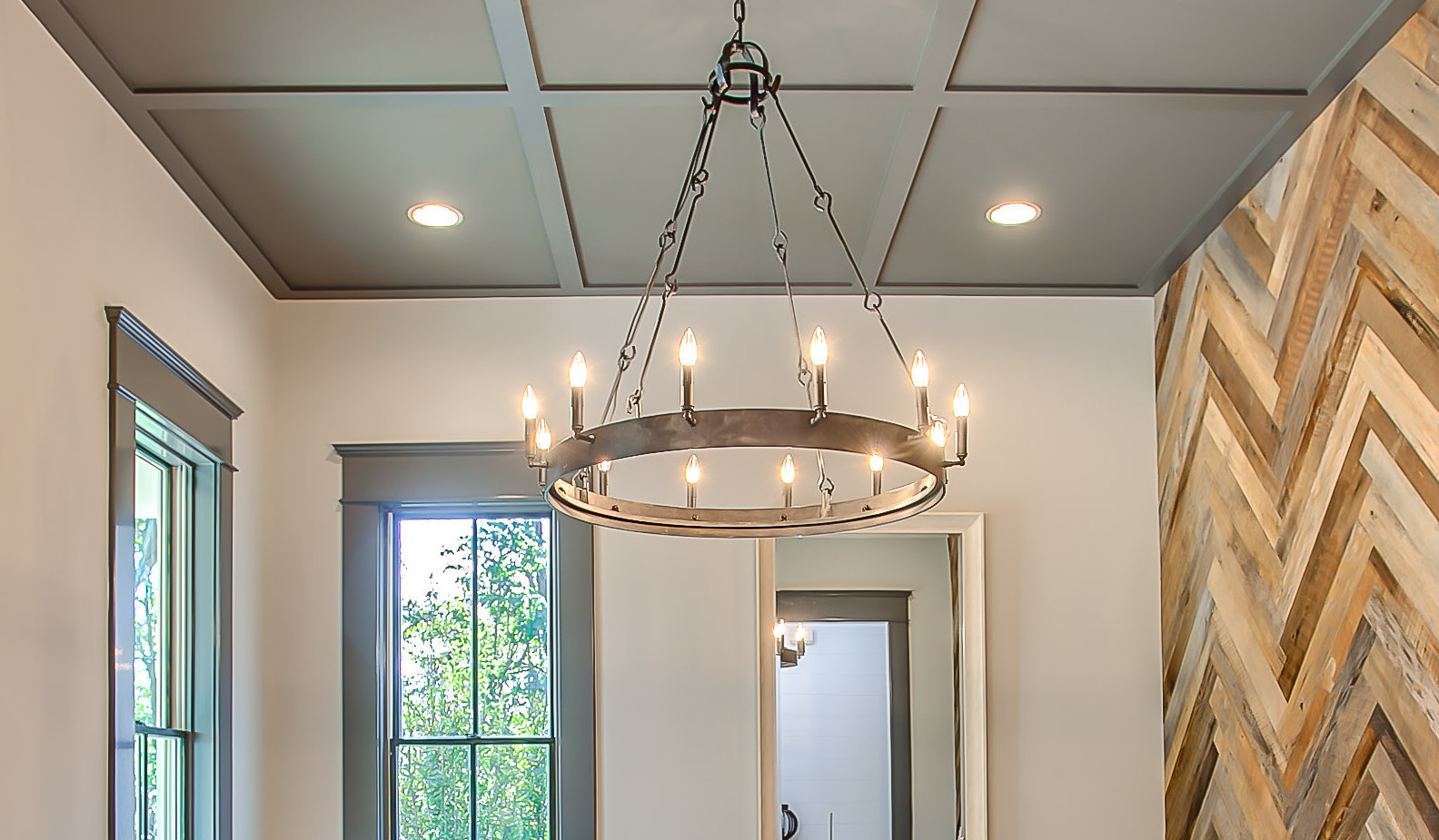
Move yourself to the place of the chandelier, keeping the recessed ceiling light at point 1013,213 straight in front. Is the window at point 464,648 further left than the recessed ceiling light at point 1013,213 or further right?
left

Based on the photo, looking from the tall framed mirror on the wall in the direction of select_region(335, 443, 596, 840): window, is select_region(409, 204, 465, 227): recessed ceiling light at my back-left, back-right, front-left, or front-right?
front-left

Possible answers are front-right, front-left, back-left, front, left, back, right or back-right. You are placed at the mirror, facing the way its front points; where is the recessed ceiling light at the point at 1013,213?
front

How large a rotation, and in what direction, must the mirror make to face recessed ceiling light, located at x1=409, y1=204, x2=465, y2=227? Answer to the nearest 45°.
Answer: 0° — it already faces it

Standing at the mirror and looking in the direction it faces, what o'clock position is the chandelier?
The chandelier is roughly at 12 o'clock from the mirror.

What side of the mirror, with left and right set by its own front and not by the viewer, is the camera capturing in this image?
front

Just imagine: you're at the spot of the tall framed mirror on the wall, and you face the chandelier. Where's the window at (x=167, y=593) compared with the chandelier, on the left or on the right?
right
